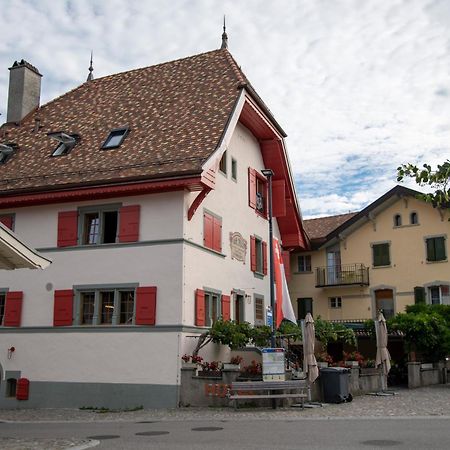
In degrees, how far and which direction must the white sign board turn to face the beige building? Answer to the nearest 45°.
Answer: approximately 180°

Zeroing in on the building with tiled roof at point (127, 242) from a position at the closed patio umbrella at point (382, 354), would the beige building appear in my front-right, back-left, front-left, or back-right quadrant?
back-right

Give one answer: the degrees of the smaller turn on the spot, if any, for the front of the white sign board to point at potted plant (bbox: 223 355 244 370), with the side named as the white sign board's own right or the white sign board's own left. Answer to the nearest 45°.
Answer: approximately 135° to the white sign board's own right

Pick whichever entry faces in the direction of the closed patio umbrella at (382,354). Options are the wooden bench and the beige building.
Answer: the beige building

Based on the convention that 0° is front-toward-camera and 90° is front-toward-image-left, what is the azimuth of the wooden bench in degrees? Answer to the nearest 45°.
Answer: approximately 0°

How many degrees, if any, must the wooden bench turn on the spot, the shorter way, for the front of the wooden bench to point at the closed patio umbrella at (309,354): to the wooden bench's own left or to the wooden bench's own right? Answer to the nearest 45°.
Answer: approximately 135° to the wooden bench's own left

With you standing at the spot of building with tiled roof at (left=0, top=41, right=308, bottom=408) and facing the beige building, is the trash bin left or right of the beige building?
right

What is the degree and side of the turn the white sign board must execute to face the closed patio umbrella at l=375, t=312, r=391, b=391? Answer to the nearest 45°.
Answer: approximately 135° to its left

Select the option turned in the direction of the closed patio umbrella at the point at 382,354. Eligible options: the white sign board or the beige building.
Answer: the beige building

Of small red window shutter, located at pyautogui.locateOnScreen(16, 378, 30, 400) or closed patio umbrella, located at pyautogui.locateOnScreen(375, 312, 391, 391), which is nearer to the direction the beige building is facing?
the closed patio umbrella

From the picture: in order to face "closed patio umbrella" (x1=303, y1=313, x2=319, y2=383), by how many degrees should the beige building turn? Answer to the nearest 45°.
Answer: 0° — it already faces it

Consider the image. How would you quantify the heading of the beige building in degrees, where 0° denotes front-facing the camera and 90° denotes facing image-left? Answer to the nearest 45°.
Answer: approximately 0°
